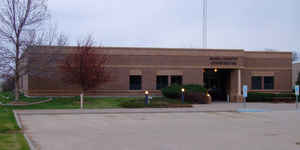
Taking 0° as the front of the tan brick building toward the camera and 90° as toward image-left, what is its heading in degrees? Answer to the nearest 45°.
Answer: approximately 0°

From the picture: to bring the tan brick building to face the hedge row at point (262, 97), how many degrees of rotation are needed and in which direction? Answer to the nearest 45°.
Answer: approximately 90° to its left

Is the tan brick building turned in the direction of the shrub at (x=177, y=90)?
yes

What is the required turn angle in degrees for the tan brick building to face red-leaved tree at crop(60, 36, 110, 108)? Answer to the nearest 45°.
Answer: approximately 45° to its right
